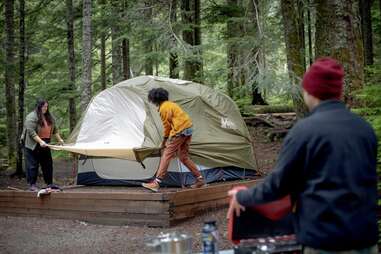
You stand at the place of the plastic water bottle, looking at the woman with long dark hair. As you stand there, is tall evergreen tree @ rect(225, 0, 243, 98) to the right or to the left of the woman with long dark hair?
right

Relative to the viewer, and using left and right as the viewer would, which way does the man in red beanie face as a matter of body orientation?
facing away from the viewer and to the left of the viewer

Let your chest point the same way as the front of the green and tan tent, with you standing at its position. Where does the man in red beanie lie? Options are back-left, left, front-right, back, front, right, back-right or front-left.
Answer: front-left

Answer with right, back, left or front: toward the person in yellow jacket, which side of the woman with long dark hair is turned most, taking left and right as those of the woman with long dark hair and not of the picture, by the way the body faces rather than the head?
front

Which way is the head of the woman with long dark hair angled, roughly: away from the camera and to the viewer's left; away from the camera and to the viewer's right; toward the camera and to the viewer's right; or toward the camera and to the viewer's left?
toward the camera and to the viewer's right

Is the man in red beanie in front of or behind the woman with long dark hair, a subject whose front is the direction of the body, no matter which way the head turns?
in front

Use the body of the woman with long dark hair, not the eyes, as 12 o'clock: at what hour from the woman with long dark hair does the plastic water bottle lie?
The plastic water bottle is roughly at 1 o'clock from the woman with long dark hair.

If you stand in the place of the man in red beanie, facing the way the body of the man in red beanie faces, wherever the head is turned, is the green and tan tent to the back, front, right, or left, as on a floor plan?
front

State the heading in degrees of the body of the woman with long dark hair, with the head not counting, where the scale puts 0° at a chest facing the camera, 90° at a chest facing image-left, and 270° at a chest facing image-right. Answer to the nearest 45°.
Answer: approximately 315°
